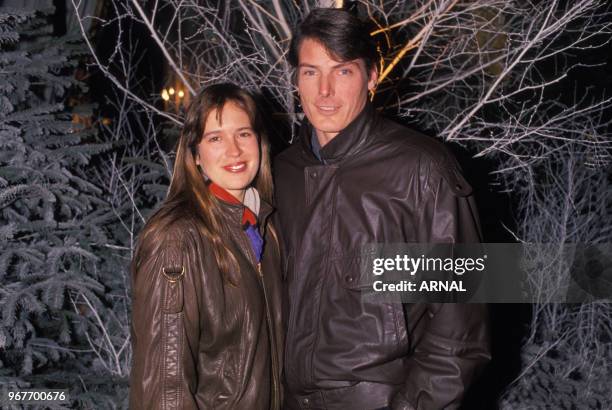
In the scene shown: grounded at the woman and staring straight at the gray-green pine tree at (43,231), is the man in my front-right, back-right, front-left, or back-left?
back-right

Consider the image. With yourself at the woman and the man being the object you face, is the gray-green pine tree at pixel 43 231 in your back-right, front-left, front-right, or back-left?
back-left

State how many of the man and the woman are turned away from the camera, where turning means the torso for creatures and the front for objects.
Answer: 0

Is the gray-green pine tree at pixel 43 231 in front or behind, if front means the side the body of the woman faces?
behind

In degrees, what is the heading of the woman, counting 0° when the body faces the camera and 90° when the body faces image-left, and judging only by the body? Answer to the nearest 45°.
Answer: approximately 315°

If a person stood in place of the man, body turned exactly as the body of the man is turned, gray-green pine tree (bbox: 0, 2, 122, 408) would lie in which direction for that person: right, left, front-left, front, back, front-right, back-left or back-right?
right
